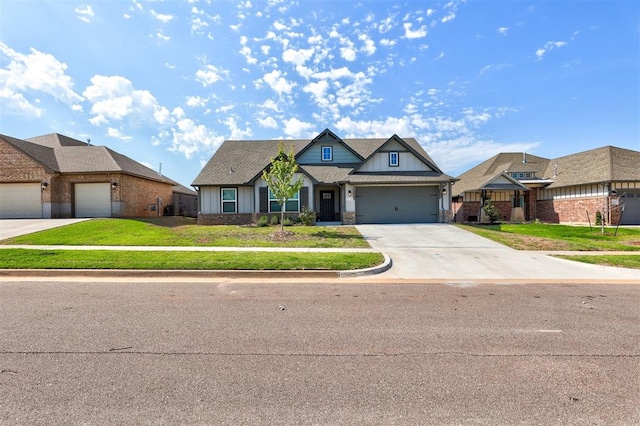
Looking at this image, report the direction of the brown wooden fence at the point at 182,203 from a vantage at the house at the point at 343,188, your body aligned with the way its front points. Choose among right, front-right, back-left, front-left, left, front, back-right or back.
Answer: back-right

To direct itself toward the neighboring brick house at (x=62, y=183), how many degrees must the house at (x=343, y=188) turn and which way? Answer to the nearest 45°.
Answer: approximately 90° to its right

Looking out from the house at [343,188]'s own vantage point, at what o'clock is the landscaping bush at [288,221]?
The landscaping bush is roughly at 2 o'clock from the house.

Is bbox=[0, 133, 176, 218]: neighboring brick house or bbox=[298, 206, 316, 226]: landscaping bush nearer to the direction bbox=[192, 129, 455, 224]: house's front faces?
the landscaping bush

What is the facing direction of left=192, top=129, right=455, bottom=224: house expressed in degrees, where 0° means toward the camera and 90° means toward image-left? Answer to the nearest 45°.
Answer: approximately 0°

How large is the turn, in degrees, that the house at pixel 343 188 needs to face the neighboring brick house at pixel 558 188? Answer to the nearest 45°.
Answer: approximately 90° to its left

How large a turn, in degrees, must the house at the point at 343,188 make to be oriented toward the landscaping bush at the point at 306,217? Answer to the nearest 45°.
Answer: approximately 45° to its right
